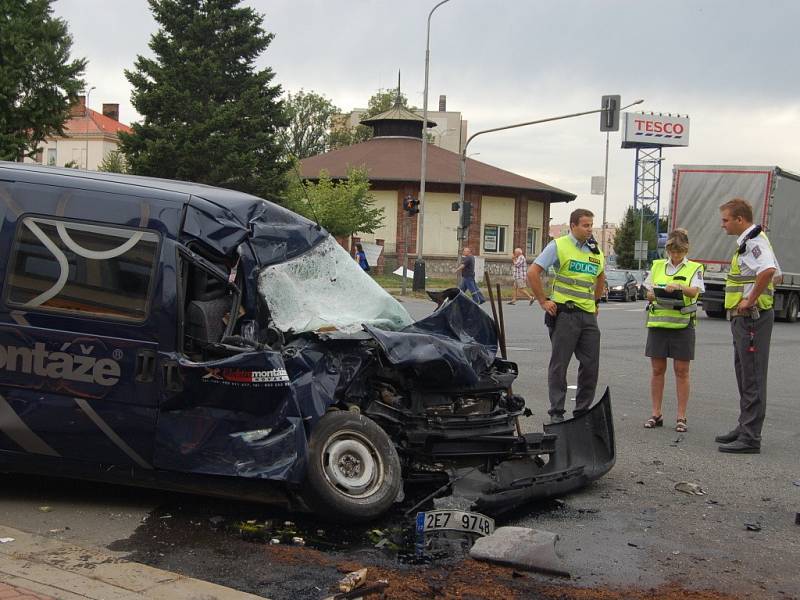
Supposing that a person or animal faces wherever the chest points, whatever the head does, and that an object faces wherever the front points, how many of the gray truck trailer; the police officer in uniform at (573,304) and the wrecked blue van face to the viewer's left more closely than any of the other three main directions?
0

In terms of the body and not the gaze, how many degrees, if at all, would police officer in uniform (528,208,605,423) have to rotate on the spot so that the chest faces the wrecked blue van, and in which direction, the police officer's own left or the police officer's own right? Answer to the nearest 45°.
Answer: approximately 90° to the police officer's own right

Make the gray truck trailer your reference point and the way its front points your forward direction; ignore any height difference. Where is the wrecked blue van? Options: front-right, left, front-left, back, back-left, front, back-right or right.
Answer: back-right

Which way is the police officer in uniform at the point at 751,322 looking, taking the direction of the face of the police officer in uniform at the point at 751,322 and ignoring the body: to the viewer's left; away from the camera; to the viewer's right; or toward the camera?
to the viewer's left

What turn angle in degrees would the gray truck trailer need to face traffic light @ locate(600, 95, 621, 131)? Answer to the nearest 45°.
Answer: approximately 90° to its left

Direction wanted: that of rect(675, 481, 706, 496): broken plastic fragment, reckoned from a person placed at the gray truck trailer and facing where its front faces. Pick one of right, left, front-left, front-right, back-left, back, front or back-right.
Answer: back-right

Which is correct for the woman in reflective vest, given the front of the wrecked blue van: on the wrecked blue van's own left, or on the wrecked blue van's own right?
on the wrecked blue van's own left

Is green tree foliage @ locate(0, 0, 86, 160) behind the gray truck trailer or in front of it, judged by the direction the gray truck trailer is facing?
behind

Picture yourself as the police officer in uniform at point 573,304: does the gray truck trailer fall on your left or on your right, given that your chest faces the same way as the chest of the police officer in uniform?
on your left

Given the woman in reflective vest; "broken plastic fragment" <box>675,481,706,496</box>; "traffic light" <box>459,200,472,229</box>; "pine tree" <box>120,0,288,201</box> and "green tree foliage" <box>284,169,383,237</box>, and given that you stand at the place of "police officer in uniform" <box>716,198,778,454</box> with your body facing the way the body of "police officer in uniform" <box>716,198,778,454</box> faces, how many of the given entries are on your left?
1

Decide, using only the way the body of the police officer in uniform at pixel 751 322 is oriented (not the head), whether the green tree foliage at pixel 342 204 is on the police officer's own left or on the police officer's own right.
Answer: on the police officer's own right

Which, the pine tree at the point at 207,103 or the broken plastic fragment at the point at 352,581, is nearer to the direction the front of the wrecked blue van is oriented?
the broken plastic fragment

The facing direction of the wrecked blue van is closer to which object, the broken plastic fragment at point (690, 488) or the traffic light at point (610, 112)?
the broken plastic fragment

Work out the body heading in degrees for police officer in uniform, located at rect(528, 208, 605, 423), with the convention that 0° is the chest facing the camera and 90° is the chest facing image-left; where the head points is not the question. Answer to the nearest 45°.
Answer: approximately 315°

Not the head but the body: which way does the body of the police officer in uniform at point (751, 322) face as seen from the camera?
to the viewer's left

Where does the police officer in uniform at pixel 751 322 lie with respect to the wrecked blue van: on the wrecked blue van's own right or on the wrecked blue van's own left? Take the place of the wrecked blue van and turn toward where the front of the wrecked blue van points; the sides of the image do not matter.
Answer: on the wrecked blue van's own left

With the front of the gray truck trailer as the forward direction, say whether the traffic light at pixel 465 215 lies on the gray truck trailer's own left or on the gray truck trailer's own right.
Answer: on the gray truck trailer's own left

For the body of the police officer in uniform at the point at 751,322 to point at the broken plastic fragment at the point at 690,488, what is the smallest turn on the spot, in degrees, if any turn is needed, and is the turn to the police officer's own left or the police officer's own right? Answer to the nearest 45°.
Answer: approximately 90° to the police officer's own left

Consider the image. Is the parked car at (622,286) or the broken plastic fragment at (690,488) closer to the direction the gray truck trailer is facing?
the parked car
